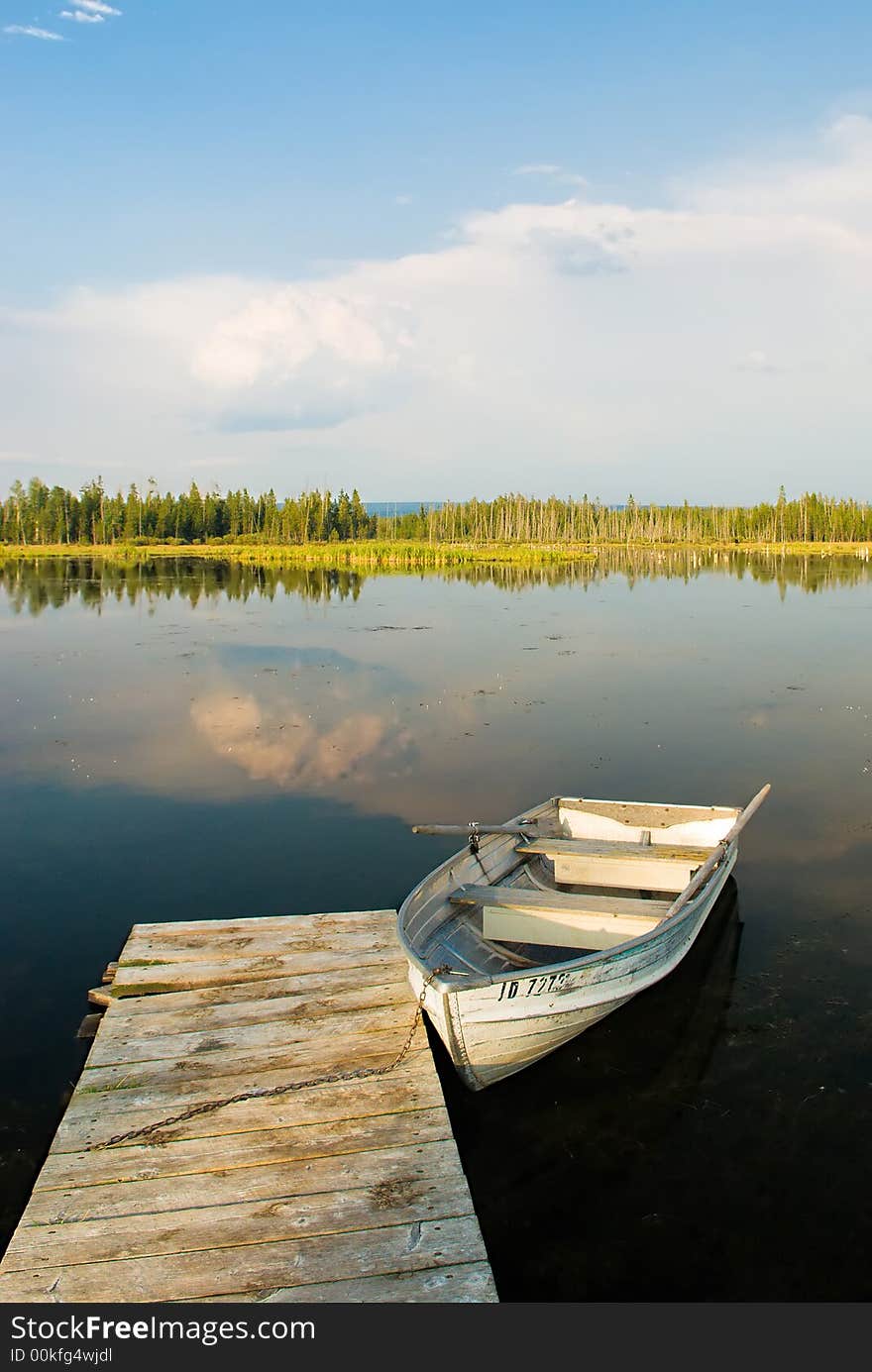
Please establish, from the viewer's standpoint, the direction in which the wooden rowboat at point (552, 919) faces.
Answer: facing the viewer and to the left of the viewer

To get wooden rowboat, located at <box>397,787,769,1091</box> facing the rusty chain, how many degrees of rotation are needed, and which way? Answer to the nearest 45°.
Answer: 0° — it already faces it
